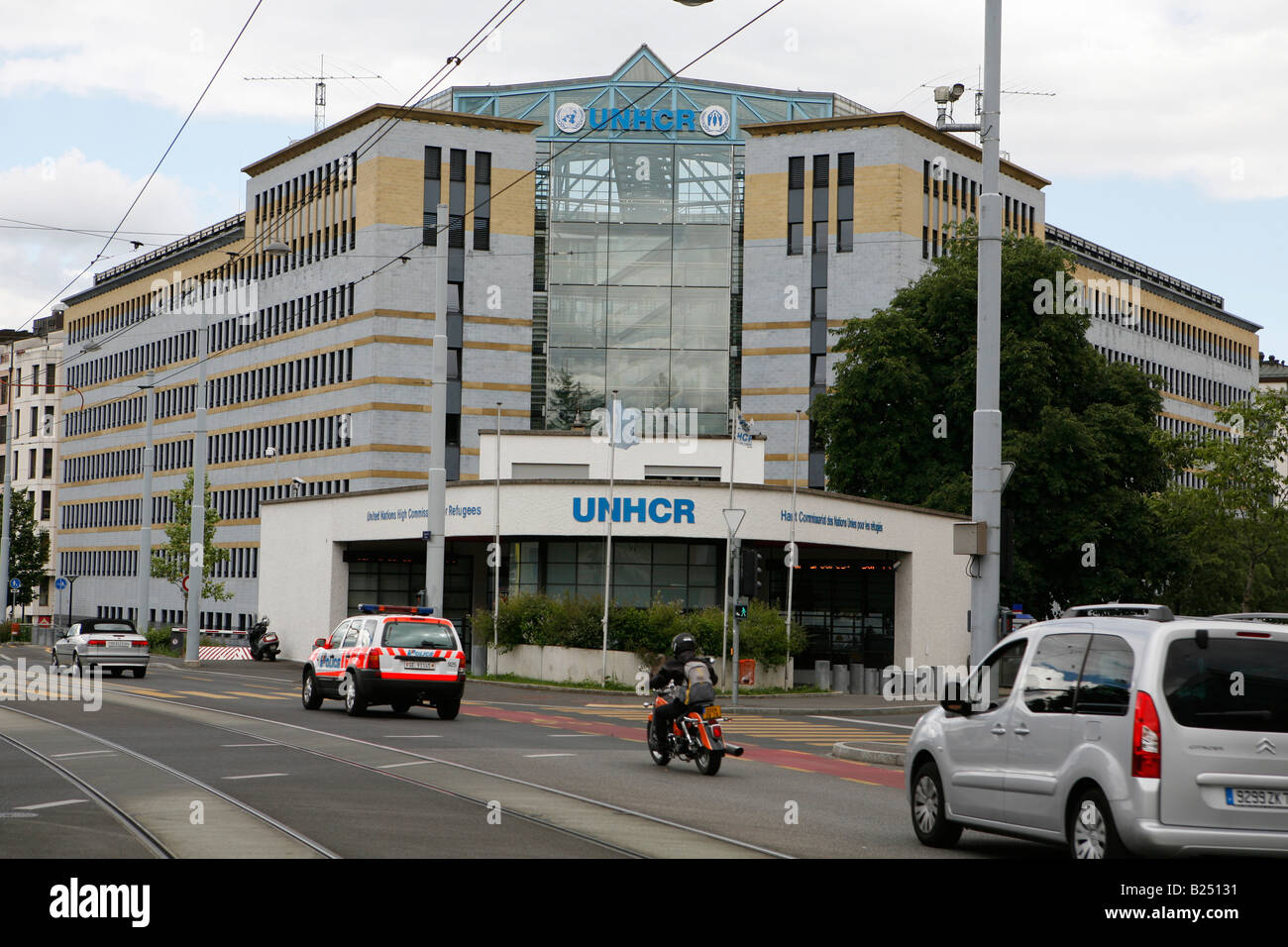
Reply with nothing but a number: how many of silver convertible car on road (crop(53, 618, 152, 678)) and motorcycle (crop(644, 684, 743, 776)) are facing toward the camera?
0

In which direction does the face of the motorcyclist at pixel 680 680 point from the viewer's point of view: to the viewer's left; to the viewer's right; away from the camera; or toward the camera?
away from the camera

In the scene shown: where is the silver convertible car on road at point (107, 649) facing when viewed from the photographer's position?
facing away from the viewer and to the left of the viewer

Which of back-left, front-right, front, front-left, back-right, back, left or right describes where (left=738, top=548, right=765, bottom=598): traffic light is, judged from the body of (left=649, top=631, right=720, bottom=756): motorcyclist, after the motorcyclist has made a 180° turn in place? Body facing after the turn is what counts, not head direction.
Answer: back-left

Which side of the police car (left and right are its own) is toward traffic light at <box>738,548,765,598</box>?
right

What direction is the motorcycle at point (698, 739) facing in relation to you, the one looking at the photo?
facing away from the viewer and to the left of the viewer

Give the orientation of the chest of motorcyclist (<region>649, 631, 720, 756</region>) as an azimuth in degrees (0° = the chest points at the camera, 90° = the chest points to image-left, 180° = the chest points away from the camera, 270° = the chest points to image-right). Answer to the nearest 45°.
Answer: approximately 135°

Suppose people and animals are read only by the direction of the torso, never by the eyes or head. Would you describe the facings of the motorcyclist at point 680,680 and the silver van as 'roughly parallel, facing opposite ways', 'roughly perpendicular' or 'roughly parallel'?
roughly parallel
